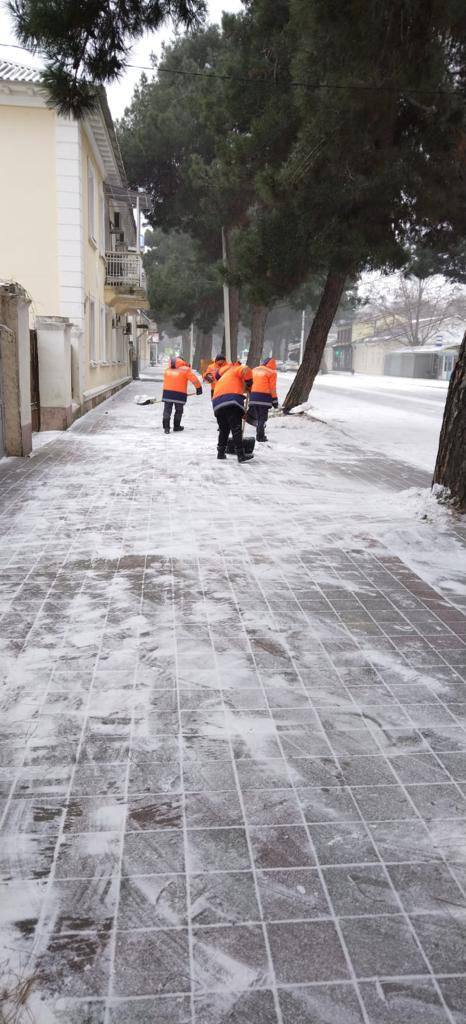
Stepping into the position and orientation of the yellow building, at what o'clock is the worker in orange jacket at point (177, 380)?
The worker in orange jacket is roughly at 2 o'clock from the yellow building.

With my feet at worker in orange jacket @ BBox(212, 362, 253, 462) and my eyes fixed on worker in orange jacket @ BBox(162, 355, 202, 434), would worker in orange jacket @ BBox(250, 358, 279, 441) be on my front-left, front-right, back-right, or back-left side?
front-right

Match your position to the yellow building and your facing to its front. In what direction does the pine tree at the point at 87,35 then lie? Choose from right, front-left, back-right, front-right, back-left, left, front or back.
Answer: right

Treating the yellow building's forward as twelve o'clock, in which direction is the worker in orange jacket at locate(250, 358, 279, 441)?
The worker in orange jacket is roughly at 2 o'clock from the yellow building.

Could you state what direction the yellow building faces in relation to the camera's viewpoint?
facing to the right of the viewer
